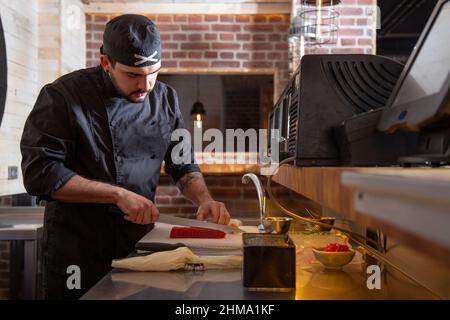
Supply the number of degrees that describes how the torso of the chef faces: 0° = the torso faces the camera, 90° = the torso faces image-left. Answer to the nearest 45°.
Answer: approximately 315°

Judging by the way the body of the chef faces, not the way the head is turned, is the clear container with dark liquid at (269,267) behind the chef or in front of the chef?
in front

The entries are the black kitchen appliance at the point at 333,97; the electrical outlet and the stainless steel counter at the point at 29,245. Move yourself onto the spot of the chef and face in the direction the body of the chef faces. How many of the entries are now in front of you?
1

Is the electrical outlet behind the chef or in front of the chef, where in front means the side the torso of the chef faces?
behind

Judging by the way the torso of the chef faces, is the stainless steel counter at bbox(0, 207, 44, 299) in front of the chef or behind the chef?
behind

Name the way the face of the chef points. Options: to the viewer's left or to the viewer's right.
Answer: to the viewer's right

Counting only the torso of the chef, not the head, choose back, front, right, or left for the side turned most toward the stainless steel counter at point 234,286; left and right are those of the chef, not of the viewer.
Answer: front

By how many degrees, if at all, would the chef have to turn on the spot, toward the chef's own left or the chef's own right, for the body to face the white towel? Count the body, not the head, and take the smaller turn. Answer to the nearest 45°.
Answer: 0° — they already face it

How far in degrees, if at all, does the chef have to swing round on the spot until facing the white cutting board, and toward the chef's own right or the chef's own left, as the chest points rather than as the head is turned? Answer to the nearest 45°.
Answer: approximately 45° to the chef's own left
